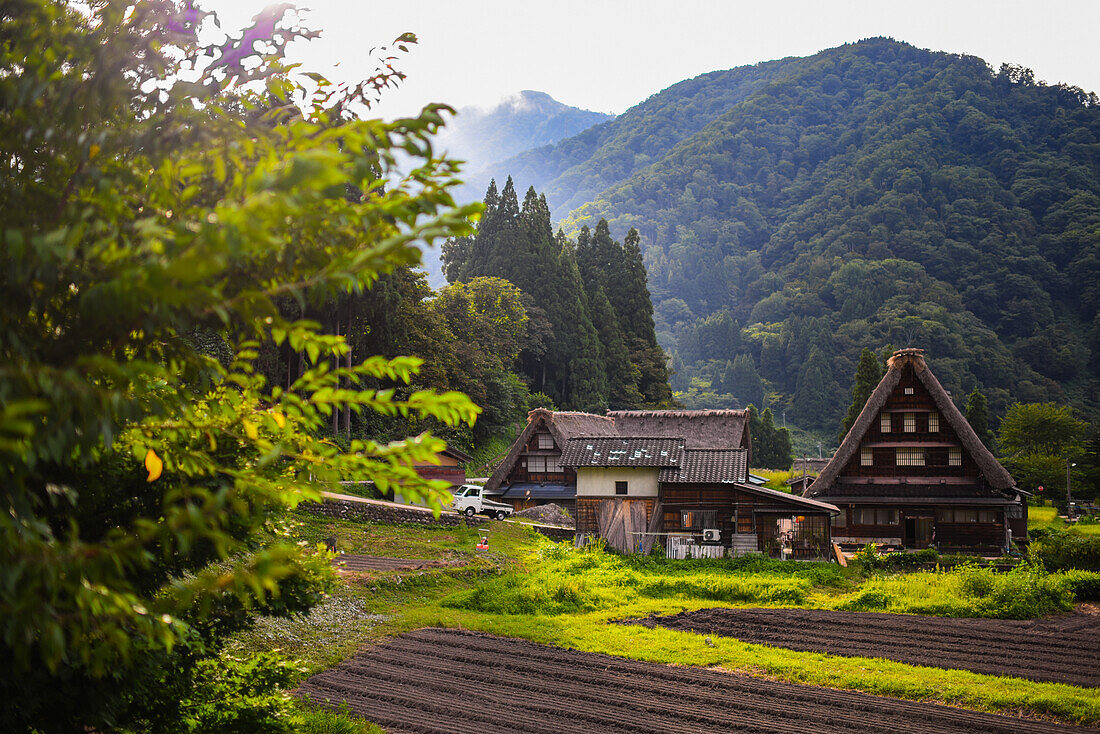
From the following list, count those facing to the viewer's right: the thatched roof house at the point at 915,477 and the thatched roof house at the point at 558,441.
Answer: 0

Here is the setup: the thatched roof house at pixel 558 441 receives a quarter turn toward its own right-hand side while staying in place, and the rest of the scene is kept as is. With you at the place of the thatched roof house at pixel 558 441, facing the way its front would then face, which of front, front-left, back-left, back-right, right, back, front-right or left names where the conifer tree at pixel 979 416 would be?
right

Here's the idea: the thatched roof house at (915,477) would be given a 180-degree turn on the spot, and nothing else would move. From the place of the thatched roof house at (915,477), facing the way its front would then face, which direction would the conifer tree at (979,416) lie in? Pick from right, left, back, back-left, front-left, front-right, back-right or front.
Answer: front

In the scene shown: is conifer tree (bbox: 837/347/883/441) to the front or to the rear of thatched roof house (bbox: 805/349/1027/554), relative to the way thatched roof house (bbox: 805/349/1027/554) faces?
to the rear

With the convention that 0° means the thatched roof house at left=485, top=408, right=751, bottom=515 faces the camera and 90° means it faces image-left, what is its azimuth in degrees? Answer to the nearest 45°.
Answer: approximately 45°

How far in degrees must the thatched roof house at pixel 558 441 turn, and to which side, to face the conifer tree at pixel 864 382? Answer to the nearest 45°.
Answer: approximately 180°

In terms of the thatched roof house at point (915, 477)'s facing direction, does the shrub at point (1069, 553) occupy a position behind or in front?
in front

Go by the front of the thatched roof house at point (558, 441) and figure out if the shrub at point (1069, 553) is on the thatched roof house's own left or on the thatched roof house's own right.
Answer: on the thatched roof house's own left

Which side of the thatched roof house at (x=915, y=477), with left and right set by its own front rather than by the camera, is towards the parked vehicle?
right

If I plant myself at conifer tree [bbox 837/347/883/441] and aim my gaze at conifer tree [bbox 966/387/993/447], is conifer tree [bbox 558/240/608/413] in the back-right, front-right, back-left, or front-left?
back-left

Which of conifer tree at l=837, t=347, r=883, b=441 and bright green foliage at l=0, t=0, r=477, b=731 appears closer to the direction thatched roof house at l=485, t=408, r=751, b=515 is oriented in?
the bright green foliage
